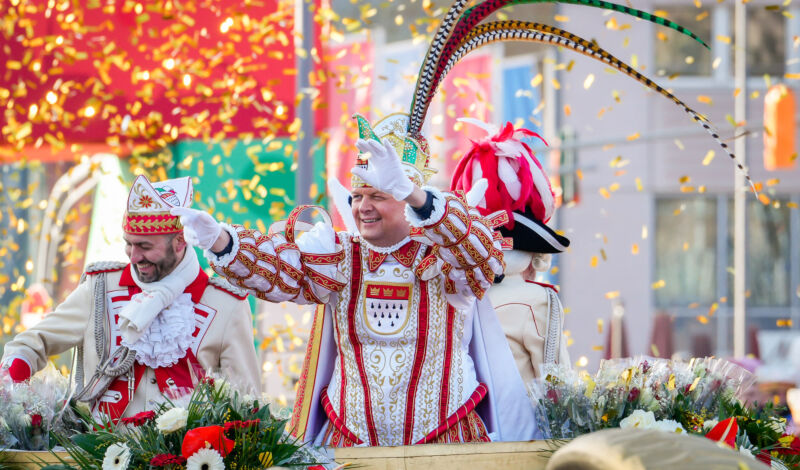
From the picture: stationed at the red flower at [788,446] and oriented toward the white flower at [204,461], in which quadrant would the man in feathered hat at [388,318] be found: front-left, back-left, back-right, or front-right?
front-right

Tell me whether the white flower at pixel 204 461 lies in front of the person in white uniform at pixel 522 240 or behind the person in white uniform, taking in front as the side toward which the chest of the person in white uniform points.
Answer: behind

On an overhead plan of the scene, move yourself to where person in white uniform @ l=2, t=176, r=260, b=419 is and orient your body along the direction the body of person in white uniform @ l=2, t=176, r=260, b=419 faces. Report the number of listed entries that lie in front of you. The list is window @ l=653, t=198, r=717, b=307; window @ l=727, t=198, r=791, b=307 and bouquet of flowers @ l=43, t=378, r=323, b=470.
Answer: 1

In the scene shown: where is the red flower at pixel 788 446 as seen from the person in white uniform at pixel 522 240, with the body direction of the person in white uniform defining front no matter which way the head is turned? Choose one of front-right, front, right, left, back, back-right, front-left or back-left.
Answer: right

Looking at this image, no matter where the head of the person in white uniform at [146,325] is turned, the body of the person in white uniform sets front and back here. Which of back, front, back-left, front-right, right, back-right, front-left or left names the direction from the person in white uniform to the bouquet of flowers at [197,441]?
front

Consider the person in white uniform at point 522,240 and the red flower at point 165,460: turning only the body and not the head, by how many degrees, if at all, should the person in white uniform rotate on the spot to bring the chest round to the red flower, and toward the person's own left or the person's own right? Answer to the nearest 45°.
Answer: approximately 180°

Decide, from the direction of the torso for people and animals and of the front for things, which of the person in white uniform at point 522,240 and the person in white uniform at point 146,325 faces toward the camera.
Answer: the person in white uniform at point 146,325

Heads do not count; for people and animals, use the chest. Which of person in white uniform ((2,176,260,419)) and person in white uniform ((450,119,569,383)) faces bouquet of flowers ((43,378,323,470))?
person in white uniform ((2,176,260,419))

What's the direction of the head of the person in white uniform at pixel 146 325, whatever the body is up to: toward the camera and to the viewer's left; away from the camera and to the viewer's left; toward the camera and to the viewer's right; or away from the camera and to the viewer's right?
toward the camera and to the viewer's left

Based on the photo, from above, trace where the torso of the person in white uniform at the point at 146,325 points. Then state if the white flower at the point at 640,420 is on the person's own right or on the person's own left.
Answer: on the person's own left

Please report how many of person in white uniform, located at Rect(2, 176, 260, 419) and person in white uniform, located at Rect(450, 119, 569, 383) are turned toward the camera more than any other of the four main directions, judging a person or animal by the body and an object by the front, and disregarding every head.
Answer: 1

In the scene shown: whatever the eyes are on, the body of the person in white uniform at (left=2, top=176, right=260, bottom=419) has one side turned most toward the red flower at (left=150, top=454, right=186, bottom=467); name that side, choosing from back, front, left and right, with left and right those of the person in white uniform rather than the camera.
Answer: front

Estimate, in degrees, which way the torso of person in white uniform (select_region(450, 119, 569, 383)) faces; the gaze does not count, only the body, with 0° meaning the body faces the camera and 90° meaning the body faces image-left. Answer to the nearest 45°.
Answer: approximately 225°

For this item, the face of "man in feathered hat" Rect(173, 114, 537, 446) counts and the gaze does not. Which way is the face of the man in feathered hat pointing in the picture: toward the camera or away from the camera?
toward the camera

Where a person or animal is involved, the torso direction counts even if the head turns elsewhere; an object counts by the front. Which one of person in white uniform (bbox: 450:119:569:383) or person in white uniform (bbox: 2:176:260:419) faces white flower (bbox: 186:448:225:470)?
person in white uniform (bbox: 2:176:260:419)

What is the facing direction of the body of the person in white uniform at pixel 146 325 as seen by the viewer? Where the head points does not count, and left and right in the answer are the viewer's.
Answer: facing the viewer

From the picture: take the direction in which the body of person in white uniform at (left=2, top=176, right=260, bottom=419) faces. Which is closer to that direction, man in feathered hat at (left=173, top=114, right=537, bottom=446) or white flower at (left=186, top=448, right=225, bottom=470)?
the white flower

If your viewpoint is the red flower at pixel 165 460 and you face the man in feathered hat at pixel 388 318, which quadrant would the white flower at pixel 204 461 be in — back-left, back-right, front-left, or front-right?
front-right

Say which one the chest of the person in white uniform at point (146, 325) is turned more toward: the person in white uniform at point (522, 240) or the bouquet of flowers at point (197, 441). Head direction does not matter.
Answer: the bouquet of flowers
